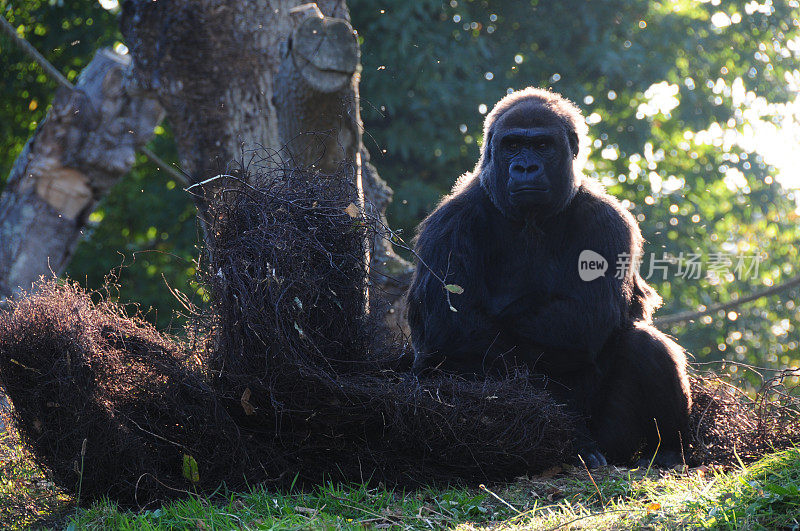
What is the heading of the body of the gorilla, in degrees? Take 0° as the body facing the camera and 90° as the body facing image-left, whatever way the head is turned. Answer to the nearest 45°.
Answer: approximately 0°

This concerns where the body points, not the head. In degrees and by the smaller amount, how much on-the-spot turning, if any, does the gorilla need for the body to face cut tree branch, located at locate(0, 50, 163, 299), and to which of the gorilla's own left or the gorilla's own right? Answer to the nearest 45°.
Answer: approximately 135° to the gorilla's own right

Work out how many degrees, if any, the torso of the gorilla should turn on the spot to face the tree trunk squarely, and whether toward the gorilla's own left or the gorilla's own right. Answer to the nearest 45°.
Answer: approximately 135° to the gorilla's own right
